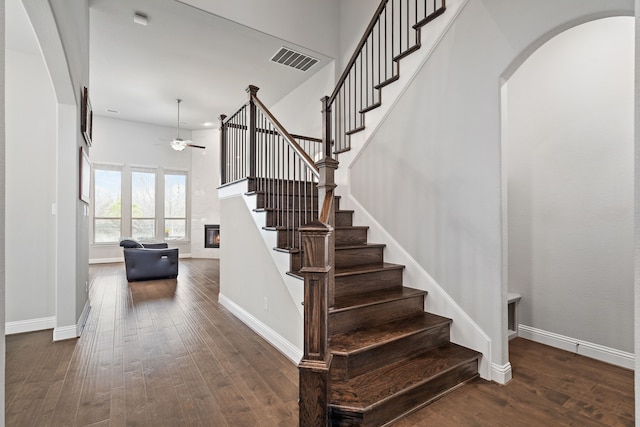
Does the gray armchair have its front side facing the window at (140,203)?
no

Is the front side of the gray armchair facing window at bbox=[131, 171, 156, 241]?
no

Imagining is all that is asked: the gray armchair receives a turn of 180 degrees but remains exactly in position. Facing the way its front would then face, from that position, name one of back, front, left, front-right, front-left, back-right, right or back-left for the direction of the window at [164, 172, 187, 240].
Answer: right

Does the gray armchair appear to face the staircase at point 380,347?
no

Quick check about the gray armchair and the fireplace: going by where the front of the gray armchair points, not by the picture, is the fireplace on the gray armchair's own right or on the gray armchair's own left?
on the gray armchair's own left
